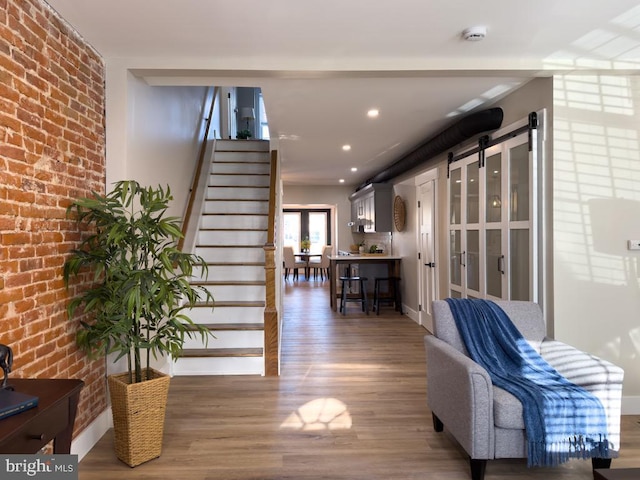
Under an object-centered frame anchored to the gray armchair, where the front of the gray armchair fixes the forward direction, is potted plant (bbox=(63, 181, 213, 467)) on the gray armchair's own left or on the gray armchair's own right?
on the gray armchair's own right

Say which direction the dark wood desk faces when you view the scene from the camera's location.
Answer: facing to the right of the viewer

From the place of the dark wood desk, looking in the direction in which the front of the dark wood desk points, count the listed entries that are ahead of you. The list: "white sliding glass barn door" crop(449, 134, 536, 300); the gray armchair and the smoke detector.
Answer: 3

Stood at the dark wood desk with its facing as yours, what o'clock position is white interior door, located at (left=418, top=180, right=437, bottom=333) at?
The white interior door is roughly at 11 o'clock from the dark wood desk.

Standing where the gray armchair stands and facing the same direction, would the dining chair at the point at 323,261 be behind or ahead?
behind
